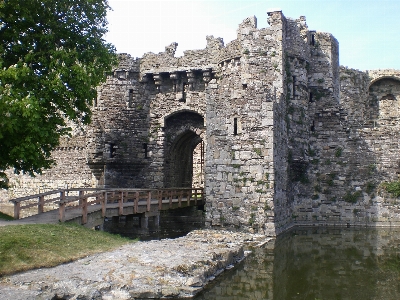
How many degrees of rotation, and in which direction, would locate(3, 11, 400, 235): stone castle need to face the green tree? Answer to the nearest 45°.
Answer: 0° — it already faces it

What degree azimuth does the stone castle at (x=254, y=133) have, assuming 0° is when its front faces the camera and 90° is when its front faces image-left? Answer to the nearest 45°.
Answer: approximately 45°
